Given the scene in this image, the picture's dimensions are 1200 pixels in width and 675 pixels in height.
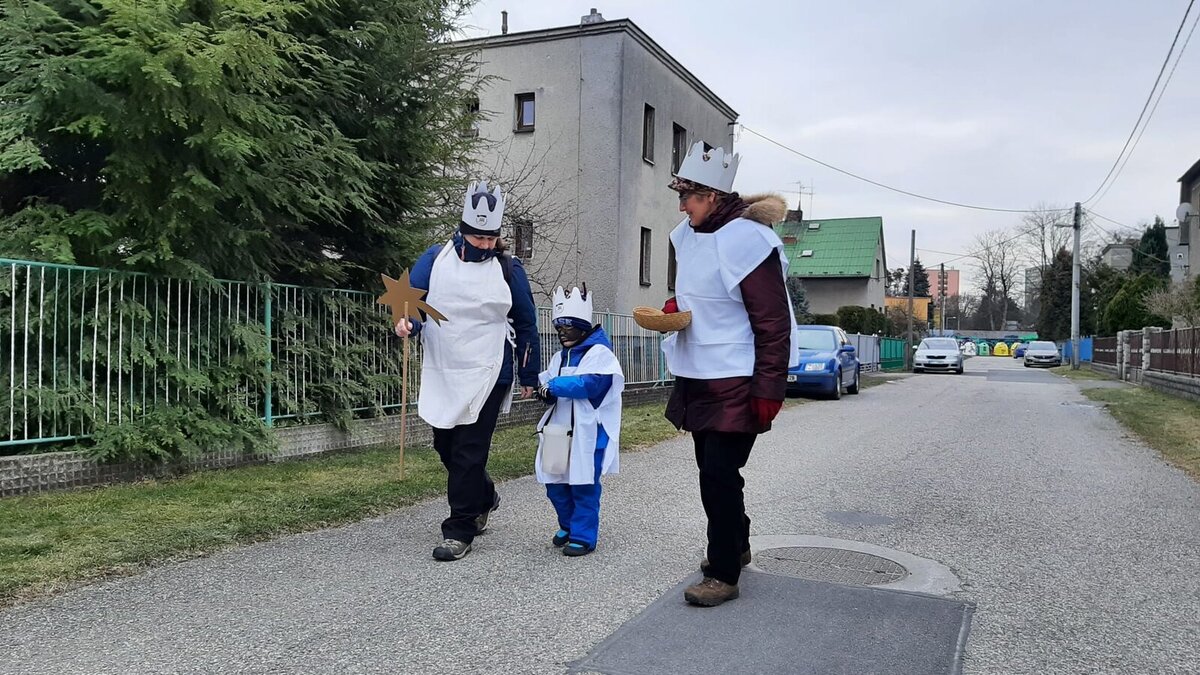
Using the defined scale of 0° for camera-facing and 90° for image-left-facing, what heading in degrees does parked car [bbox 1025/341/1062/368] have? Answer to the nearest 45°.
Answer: approximately 0°

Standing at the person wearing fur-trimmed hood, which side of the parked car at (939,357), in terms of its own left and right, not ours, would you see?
front

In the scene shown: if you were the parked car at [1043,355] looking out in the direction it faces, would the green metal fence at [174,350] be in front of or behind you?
in front

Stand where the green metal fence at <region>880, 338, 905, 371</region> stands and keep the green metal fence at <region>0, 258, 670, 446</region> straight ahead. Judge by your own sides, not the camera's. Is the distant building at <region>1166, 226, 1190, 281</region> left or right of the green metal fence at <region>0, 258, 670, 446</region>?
left

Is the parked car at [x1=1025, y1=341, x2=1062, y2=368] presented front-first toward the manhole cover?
yes

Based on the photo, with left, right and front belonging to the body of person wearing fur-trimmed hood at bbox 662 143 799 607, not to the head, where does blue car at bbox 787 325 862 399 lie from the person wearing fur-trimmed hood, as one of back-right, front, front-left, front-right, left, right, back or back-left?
back-right

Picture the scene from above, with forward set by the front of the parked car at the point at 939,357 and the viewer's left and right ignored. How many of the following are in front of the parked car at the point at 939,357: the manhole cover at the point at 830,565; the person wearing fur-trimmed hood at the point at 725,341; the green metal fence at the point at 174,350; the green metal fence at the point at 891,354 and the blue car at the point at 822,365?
4

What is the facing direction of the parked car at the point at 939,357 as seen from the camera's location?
facing the viewer

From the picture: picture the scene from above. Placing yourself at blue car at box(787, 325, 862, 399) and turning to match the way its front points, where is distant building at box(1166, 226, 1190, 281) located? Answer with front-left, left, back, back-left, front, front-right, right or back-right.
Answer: back

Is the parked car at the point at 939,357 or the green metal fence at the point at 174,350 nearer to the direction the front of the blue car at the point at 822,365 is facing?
the green metal fence

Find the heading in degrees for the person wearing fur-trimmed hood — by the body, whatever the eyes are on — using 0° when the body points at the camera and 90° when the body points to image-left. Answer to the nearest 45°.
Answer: approximately 45°

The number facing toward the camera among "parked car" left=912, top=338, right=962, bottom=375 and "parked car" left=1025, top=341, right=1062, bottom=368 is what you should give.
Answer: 2

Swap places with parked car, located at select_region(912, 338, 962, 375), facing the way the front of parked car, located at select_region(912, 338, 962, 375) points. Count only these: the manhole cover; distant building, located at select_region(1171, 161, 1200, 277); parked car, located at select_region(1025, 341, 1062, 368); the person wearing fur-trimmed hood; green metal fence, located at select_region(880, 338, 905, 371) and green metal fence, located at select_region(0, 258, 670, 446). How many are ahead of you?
3

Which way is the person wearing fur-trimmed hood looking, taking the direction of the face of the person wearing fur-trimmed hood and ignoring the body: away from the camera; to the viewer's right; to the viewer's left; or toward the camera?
to the viewer's left
